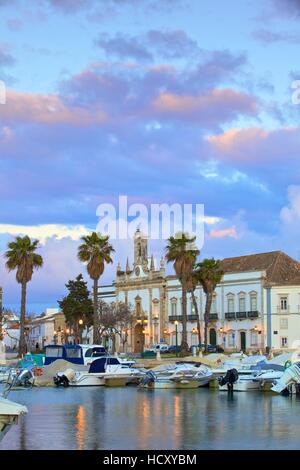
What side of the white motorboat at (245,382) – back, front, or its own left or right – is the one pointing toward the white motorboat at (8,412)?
back

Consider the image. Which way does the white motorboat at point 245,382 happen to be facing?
to the viewer's right

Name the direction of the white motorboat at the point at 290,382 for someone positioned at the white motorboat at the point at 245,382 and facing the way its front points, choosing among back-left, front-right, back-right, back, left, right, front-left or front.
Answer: front-right

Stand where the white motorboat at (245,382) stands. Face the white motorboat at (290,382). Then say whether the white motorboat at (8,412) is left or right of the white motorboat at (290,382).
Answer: right
